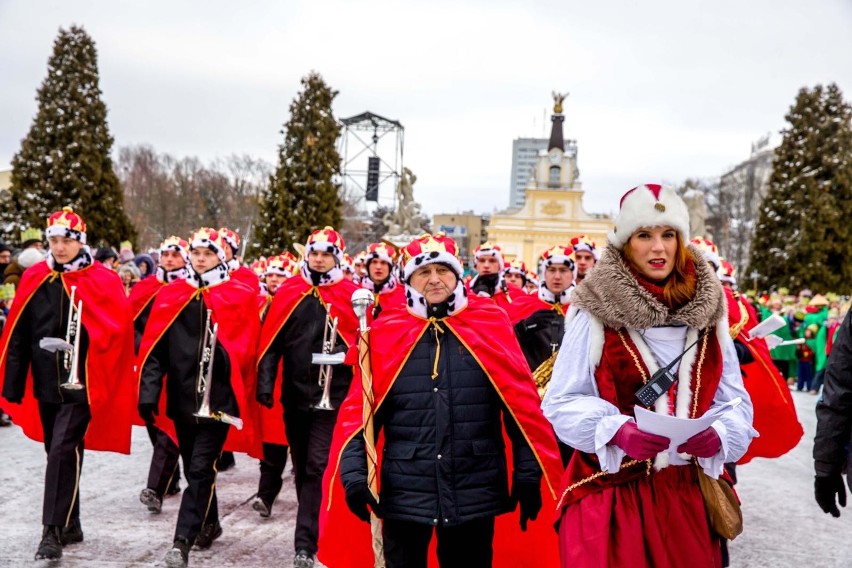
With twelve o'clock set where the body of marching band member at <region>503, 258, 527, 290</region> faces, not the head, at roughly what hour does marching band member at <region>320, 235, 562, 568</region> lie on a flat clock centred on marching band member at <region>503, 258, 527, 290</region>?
marching band member at <region>320, 235, 562, 568</region> is roughly at 12 o'clock from marching band member at <region>503, 258, 527, 290</region>.

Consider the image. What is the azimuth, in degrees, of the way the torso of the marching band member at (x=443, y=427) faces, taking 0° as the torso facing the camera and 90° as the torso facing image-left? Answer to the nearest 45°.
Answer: approximately 0°

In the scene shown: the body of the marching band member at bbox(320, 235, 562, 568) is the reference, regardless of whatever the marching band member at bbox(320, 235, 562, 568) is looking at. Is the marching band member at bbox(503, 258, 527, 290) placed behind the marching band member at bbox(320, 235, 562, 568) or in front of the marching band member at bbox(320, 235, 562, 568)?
behind

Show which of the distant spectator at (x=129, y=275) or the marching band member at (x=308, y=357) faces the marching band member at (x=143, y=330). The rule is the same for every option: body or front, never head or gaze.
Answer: the distant spectator

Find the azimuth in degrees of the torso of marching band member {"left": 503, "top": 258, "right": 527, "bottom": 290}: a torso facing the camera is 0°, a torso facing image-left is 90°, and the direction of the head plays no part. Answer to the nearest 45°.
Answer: approximately 0°

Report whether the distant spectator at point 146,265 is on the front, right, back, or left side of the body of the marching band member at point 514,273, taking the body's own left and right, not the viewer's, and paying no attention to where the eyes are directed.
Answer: right

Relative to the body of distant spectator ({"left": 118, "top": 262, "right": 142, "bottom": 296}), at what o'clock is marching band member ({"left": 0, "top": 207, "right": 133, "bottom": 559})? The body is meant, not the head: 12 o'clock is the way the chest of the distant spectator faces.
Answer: The marching band member is roughly at 12 o'clock from the distant spectator.
